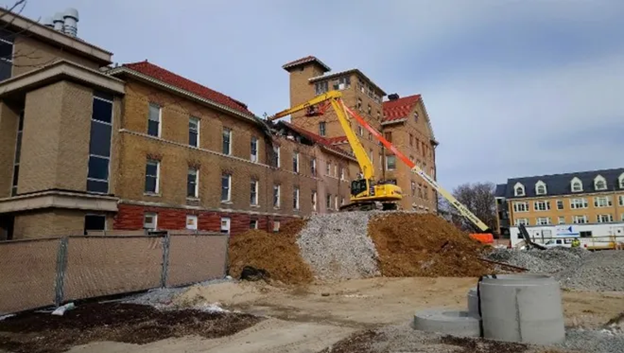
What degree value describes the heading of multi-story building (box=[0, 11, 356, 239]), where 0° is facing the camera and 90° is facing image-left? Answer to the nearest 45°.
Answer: approximately 315°

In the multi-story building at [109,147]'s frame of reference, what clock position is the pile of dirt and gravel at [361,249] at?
The pile of dirt and gravel is roughly at 11 o'clock from the multi-story building.

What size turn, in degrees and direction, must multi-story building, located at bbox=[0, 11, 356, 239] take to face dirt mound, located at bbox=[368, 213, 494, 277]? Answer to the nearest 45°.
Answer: approximately 45° to its left

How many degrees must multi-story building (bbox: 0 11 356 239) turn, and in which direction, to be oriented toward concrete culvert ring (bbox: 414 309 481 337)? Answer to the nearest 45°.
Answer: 0° — it already faces it

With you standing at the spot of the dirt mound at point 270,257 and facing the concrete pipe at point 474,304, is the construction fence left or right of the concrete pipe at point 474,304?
right

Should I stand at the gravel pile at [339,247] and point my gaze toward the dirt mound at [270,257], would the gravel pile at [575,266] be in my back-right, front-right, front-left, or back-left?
back-left

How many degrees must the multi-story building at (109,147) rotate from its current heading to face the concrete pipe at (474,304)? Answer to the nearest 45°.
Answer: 0° — it already faces it

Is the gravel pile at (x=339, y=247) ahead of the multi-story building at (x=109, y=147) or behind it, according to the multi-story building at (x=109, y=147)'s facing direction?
ahead
